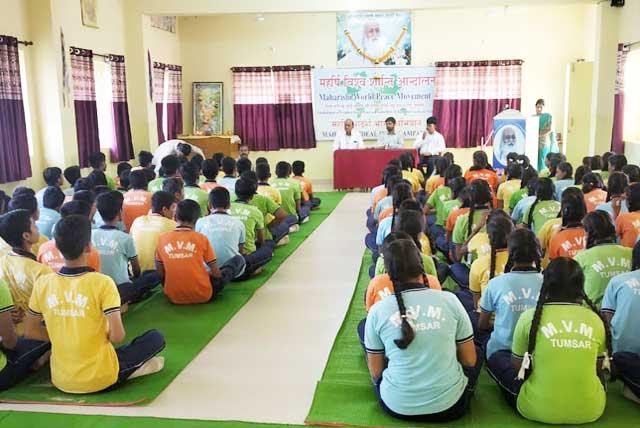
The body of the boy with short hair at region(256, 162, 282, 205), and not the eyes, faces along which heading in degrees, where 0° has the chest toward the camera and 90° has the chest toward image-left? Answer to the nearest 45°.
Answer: approximately 180°

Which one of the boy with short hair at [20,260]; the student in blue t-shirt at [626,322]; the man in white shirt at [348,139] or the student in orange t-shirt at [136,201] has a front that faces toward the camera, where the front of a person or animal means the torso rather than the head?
the man in white shirt

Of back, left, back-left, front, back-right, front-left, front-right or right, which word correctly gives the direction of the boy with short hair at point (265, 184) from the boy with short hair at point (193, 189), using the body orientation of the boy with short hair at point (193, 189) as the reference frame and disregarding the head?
front-right

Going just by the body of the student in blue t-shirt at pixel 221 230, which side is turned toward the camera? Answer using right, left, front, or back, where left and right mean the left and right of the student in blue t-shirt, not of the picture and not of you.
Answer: back

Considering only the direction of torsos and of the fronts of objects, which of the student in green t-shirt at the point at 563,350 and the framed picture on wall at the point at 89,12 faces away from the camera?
the student in green t-shirt

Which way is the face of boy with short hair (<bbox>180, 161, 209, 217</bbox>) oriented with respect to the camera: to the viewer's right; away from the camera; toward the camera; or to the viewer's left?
away from the camera

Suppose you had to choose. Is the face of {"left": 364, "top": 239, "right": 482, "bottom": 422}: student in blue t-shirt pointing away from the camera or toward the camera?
away from the camera

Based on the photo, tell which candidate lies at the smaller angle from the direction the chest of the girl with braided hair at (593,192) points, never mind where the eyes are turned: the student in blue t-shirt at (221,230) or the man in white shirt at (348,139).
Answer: the man in white shirt

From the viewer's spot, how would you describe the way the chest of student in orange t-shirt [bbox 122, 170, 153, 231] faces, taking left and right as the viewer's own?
facing away from the viewer

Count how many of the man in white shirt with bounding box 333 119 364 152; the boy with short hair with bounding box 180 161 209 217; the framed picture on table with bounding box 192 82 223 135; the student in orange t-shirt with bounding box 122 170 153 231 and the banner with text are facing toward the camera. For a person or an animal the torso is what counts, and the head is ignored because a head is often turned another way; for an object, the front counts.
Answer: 3

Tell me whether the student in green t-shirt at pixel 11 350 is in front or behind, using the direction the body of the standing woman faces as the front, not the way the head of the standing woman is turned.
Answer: in front

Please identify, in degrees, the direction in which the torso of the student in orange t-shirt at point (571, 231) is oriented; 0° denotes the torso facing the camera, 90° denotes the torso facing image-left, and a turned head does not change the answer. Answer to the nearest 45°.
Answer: approximately 180°

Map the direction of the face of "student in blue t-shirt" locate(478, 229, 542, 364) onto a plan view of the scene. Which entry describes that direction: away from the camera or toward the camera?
away from the camera

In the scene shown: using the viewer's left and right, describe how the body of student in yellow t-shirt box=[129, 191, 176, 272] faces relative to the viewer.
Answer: facing away from the viewer and to the right of the viewer

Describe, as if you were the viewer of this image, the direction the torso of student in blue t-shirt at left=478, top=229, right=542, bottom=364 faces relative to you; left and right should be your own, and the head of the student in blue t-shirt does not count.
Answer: facing away from the viewer

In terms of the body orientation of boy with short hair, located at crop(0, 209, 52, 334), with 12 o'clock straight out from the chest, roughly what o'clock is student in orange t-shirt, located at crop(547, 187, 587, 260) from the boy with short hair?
The student in orange t-shirt is roughly at 2 o'clock from the boy with short hair.

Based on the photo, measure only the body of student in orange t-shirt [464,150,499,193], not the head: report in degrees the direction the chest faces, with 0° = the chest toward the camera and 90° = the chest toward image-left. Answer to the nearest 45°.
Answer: approximately 180°

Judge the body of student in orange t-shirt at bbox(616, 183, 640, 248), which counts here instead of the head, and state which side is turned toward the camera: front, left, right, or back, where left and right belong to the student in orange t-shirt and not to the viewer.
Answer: back

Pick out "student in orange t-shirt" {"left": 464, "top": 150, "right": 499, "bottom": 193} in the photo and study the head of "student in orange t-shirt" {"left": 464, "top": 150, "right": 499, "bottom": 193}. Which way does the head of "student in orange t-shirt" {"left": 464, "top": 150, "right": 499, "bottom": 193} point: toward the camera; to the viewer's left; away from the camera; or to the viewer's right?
away from the camera
